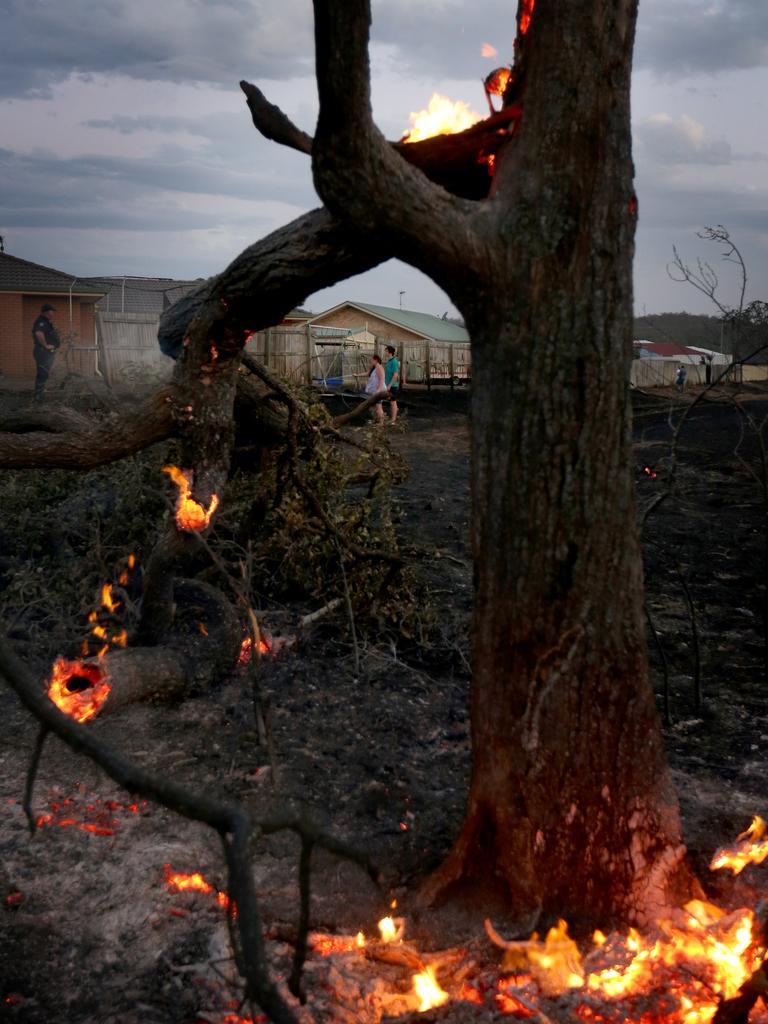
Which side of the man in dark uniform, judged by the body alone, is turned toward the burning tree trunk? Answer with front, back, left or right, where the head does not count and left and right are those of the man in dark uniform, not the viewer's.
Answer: right

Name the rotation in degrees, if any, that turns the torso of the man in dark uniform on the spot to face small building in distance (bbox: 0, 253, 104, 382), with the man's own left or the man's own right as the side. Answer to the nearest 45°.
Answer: approximately 90° to the man's own left

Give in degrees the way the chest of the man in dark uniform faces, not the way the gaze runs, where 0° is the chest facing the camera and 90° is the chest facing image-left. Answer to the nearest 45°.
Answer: approximately 270°

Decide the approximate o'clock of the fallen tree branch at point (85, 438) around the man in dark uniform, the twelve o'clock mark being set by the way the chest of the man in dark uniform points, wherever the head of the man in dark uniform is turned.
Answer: The fallen tree branch is roughly at 3 o'clock from the man in dark uniform.

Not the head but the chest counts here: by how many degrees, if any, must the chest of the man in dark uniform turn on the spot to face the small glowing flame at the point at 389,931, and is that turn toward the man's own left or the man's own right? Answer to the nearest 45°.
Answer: approximately 90° to the man's own right

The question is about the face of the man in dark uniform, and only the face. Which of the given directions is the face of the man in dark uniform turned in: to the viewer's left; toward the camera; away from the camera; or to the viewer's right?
to the viewer's right

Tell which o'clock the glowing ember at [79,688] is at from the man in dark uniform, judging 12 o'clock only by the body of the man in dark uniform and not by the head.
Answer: The glowing ember is roughly at 3 o'clock from the man in dark uniform.

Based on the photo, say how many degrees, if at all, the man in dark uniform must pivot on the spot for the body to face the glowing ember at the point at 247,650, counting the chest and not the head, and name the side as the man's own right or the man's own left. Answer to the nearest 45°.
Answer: approximately 90° to the man's own right

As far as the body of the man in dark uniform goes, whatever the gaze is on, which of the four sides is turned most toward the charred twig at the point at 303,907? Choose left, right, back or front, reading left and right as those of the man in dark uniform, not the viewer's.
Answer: right

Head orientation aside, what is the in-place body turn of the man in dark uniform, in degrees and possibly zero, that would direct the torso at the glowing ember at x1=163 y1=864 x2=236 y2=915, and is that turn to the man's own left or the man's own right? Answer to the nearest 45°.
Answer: approximately 90° to the man's own right
